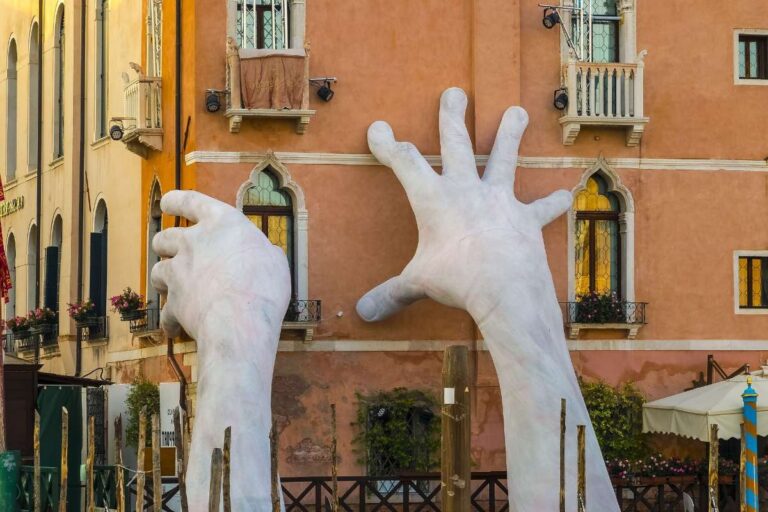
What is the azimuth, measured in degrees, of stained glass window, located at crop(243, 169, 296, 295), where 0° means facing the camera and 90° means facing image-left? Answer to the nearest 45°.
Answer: approximately 0°

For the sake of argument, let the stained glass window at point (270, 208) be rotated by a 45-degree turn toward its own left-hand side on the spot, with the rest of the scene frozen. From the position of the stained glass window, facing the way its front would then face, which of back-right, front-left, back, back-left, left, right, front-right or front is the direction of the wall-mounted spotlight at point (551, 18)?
front-left

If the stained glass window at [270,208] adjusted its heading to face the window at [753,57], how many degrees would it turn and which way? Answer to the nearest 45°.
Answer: approximately 90° to its left

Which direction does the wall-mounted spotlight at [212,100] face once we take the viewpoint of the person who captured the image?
facing the viewer

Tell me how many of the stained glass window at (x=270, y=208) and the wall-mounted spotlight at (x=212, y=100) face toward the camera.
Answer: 2

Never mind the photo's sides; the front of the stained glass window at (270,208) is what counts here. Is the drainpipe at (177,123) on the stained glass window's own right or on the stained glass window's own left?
on the stained glass window's own right

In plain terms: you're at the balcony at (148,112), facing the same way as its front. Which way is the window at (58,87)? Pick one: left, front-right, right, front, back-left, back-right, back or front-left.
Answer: back-right

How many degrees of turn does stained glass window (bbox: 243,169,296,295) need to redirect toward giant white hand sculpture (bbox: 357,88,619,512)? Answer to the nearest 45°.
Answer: approximately 45° to its left

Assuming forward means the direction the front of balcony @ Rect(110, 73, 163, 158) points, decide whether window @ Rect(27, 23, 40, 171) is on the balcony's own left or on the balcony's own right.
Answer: on the balcony's own right

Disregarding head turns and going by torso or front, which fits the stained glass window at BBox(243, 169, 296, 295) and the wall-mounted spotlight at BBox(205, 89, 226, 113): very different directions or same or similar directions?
same or similar directions

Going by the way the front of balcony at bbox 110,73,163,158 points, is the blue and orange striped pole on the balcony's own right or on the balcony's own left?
on the balcony's own left

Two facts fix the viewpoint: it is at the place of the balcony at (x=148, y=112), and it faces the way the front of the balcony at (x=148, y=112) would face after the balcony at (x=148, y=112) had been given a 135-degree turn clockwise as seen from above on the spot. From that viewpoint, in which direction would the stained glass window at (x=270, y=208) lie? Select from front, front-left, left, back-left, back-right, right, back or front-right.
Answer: back-right
